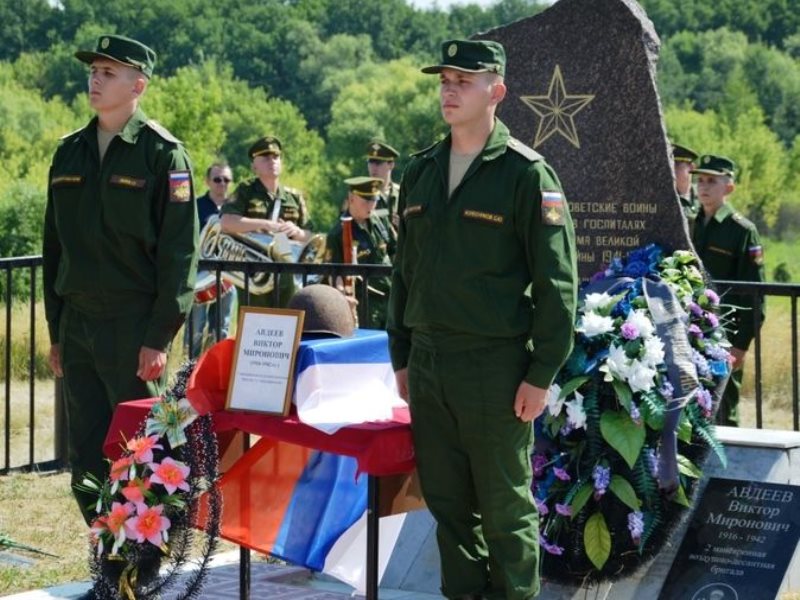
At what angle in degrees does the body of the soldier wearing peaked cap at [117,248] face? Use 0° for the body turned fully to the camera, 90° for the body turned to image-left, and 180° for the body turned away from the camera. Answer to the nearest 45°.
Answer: approximately 45°

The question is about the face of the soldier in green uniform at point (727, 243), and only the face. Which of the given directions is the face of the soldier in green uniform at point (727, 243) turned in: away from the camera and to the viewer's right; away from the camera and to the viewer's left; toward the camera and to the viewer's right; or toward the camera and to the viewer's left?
toward the camera and to the viewer's left

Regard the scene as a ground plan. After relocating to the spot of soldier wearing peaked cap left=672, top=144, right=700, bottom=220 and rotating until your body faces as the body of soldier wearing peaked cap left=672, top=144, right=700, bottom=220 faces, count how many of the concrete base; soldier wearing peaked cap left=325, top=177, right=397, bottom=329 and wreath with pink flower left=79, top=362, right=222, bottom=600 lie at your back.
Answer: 0

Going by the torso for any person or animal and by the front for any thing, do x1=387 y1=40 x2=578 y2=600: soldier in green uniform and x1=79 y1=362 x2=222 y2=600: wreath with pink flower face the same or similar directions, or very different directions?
same or similar directions

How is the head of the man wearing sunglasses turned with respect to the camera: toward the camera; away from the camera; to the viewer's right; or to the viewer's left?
toward the camera

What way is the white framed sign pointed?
toward the camera

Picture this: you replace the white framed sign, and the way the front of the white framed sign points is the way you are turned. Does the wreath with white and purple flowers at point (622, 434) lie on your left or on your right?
on your left

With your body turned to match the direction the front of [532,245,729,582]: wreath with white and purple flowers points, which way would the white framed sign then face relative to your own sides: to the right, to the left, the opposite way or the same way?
the same way

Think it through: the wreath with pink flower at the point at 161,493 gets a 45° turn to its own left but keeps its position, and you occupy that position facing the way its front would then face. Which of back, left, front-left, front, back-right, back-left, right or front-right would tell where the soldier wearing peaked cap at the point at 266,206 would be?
back

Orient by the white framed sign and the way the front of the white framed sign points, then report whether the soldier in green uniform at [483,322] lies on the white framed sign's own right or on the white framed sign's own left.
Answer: on the white framed sign's own left

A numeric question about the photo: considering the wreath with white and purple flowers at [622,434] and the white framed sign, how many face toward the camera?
2

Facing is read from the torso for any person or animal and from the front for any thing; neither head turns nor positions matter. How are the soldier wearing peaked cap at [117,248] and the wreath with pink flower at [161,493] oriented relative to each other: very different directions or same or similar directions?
same or similar directions

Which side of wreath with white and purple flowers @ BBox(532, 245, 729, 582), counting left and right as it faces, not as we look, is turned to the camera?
front

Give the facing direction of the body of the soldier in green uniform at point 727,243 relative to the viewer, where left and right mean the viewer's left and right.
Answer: facing the viewer and to the left of the viewer
